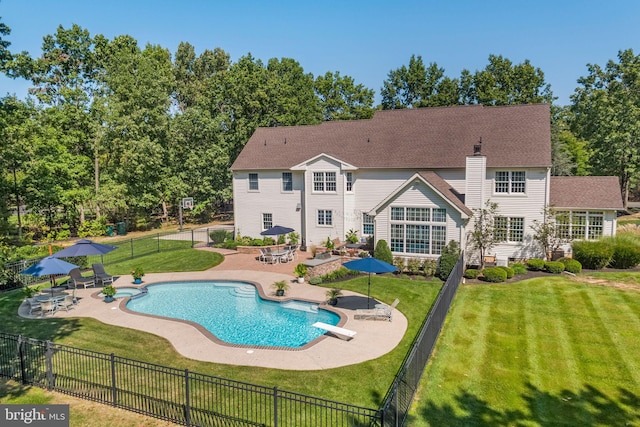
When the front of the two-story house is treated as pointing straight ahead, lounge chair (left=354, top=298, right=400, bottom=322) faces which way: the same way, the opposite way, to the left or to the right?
to the left

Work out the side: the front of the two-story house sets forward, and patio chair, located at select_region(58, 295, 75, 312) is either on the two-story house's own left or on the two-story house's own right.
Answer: on the two-story house's own left

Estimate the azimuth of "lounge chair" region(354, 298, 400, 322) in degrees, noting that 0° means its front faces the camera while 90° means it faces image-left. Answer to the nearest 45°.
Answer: approximately 90°

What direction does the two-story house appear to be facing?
away from the camera

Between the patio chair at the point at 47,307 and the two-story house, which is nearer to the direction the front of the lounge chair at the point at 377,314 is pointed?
the patio chair

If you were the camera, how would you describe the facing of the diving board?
facing away from the viewer and to the left of the viewer

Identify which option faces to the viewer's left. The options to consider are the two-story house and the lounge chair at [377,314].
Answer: the lounge chair

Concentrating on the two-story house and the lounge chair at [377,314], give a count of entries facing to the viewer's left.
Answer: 1

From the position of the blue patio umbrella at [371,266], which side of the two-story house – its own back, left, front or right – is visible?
back

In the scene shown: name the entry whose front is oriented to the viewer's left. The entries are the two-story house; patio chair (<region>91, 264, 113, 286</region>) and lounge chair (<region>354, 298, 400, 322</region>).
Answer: the lounge chair

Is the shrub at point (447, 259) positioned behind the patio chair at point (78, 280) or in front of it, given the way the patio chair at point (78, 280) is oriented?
in front

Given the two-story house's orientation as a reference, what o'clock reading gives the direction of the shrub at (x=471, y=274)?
The shrub is roughly at 5 o'clock from the two-story house.

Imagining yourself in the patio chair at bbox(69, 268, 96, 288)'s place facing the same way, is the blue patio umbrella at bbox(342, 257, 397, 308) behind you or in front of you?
in front

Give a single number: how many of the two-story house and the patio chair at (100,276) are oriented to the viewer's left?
0

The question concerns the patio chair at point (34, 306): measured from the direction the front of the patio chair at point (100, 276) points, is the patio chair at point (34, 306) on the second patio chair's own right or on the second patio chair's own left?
on the second patio chair's own right
